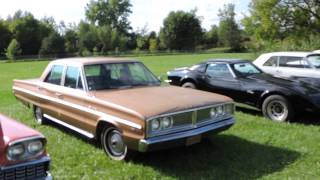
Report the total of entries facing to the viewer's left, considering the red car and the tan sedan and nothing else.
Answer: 0

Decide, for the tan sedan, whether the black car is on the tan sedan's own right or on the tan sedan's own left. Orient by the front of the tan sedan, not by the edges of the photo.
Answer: on the tan sedan's own left

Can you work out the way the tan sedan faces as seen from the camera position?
facing the viewer and to the right of the viewer

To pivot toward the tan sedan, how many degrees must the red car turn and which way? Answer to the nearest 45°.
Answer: approximately 90° to its left

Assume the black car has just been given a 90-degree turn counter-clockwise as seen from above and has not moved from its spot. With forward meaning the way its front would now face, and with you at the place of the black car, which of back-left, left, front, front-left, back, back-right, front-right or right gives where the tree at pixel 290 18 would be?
front-left

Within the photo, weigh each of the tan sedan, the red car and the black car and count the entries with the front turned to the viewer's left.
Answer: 0

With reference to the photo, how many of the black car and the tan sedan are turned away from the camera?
0

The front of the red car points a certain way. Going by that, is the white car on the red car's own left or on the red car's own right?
on the red car's own left

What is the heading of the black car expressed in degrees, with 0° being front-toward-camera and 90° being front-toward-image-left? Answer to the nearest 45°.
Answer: approximately 315°

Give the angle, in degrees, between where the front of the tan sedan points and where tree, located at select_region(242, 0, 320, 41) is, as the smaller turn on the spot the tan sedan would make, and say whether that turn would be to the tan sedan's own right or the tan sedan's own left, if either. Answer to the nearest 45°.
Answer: approximately 90° to the tan sedan's own left

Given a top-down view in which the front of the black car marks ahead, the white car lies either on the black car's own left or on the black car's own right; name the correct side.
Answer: on the black car's own left
